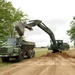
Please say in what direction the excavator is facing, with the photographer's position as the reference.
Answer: facing to the left of the viewer

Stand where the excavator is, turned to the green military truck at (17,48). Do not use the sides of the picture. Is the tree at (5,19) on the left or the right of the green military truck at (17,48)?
right

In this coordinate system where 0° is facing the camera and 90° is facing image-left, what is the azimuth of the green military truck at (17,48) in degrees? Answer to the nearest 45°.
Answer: approximately 45°

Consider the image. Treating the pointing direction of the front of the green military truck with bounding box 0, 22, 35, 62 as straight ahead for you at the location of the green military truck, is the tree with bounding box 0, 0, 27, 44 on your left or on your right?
on your right

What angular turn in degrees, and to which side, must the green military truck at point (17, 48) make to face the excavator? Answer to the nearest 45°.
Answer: approximately 180°
